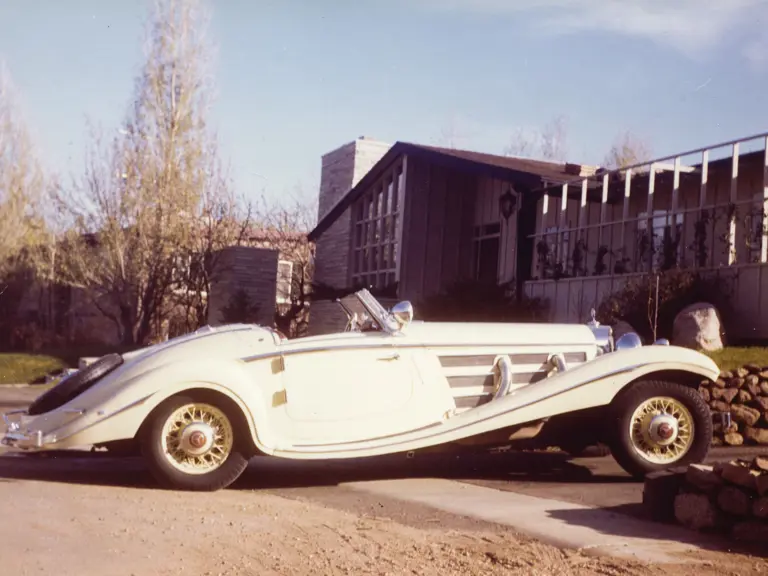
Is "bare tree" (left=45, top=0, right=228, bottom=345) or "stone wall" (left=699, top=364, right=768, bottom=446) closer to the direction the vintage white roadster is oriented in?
the stone wall

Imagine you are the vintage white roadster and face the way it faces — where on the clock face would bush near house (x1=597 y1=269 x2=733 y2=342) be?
The bush near house is roughly at 10 o'clock from the vintage white roadster.

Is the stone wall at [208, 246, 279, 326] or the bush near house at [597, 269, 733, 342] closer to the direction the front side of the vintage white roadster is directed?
the bush near house

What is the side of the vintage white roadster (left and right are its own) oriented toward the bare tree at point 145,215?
left

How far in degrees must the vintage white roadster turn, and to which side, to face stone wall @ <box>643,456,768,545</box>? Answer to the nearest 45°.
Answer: approximately 45° to its right

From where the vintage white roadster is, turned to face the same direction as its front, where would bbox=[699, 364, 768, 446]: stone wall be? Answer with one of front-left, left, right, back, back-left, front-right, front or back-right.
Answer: front-left

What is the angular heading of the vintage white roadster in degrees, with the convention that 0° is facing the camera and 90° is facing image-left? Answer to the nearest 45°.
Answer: approximately 270°

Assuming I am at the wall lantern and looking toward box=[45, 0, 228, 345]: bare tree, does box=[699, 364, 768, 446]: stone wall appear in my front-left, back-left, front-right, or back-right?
back-left

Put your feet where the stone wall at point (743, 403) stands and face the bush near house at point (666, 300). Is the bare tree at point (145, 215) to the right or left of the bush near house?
left

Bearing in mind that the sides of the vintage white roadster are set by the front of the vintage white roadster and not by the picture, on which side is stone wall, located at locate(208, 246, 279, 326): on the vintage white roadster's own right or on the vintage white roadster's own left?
on the vintage white roadster's own left

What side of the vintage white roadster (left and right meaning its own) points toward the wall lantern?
left

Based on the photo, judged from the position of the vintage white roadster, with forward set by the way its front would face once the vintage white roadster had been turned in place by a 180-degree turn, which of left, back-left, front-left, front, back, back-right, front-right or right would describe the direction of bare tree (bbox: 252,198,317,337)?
right

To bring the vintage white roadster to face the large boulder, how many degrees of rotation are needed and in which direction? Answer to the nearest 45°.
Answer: approximately 45° to its left
